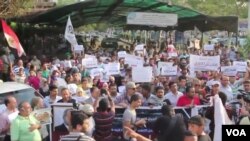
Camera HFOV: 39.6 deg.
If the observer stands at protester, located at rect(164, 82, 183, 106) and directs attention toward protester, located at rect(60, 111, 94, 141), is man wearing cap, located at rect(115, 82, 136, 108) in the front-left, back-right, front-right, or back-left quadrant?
front-right

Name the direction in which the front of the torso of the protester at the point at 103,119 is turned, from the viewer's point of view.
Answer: away from the camera

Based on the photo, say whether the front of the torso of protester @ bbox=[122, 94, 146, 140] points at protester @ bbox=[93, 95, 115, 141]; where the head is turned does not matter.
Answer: no

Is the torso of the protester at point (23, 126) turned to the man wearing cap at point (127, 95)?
no

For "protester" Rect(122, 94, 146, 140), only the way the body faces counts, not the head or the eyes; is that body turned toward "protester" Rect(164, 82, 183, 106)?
no

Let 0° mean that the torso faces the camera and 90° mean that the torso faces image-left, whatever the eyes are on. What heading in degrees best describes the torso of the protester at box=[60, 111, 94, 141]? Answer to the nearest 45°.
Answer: approximately 225°

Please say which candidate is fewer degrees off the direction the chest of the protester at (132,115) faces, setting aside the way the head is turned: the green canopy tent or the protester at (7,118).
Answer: the green canopy tent

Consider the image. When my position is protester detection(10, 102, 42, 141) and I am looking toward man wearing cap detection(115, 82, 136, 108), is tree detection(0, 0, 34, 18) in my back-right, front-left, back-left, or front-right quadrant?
front-left

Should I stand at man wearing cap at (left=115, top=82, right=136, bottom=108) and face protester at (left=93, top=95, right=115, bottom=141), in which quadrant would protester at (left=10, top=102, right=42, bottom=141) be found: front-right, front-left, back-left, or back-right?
front-right

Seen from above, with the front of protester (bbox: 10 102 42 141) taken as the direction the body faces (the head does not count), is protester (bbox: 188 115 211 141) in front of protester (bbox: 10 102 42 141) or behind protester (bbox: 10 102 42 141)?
in front

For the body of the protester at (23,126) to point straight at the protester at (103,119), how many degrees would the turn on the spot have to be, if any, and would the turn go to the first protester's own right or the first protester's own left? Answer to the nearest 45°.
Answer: approximately 45° to the first protester's own left

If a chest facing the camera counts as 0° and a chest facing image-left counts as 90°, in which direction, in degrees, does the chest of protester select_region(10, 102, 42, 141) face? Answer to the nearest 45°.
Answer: approximately 315°

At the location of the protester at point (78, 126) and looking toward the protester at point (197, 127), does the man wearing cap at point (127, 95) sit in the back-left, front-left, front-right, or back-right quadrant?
front-left

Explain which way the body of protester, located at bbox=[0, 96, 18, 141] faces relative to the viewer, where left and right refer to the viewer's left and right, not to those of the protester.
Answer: facing to the right of the viewer
